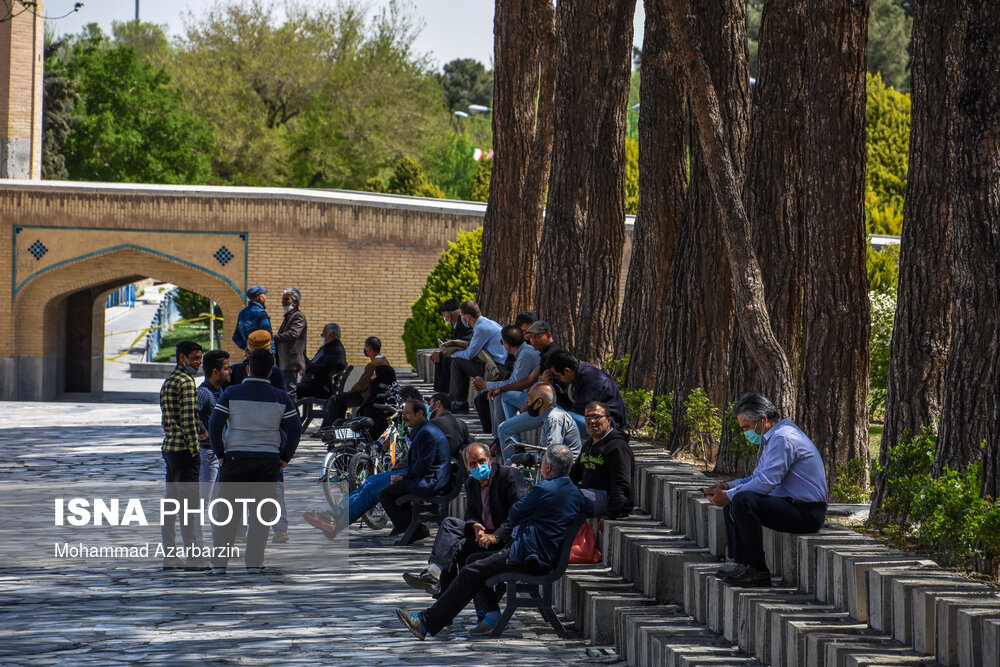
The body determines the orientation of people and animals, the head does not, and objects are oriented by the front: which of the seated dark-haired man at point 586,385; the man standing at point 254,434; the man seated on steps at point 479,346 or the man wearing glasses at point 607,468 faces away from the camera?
the man standing at point 254,434

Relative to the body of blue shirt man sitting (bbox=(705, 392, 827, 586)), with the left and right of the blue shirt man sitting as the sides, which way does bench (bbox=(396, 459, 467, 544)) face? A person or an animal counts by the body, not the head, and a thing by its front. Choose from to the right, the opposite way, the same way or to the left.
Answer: the same way

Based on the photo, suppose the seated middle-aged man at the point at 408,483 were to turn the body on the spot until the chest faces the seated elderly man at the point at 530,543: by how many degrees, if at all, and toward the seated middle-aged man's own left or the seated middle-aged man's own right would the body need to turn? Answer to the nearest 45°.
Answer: approximately 90° to the seated middle-aged man's own left

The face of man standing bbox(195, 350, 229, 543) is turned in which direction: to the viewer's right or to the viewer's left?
to the viewer's right

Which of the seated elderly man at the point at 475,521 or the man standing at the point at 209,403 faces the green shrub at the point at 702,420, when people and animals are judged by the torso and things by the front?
the man standing

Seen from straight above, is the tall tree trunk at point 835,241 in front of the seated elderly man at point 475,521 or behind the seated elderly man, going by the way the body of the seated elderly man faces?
behind

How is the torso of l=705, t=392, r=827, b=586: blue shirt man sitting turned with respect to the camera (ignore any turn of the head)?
to the viewer's left

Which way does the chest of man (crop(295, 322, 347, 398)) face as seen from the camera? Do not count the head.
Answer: to the viewer's left

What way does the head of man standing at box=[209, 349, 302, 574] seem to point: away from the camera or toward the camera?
away from the camera

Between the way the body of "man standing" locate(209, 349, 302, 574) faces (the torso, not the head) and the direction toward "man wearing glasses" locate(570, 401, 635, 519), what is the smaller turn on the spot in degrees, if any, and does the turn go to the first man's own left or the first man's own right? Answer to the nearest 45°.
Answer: approximately 90° to the first man's own right

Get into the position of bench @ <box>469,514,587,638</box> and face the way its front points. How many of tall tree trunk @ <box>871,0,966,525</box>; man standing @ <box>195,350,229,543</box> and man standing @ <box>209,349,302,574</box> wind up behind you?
1

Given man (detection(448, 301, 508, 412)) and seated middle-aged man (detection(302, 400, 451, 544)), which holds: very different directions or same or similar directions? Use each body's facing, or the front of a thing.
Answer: same or similar directions

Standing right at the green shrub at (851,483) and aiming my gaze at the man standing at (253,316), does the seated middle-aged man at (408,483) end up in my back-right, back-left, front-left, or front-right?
front-left

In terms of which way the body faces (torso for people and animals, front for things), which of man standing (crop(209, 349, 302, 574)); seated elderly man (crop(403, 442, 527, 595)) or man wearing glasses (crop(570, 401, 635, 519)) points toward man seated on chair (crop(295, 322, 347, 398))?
man standing (crop(209, 349, 302, 574))

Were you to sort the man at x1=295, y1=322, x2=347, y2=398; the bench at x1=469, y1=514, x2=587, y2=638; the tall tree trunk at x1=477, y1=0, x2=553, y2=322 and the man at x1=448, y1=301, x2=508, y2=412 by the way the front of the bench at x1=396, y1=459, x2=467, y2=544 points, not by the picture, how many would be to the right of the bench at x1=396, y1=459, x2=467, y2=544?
3

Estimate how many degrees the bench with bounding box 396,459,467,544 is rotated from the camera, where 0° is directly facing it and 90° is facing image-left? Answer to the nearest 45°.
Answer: approximately 90°

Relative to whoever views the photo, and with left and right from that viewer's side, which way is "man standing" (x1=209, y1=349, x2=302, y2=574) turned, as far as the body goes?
facing away from the viewer

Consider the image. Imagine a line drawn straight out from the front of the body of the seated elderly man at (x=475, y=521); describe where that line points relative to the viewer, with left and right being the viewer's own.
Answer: facing the viewer and to the left of the viewer

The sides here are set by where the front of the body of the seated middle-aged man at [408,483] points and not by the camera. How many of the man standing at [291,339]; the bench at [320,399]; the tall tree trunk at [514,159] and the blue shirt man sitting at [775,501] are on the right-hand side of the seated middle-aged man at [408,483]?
3

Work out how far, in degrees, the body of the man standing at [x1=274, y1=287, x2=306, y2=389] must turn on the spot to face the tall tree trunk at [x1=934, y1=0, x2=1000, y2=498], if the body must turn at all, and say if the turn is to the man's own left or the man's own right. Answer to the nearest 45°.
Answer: approximately 90° to the man's own left

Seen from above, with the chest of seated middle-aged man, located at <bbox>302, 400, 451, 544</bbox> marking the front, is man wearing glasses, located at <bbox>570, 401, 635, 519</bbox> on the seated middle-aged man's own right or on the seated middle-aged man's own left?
on the seated middle-aged man's own left

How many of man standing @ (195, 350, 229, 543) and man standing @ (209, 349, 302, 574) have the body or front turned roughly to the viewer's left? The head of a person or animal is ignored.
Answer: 0

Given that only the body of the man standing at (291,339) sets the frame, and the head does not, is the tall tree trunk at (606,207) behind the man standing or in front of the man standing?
behind

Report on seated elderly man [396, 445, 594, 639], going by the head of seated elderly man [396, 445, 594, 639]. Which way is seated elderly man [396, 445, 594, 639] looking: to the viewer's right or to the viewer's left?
to the viewer's left

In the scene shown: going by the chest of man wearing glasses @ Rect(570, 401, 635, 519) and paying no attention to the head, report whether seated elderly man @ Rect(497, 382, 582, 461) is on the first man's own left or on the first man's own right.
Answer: on the first man's own right
